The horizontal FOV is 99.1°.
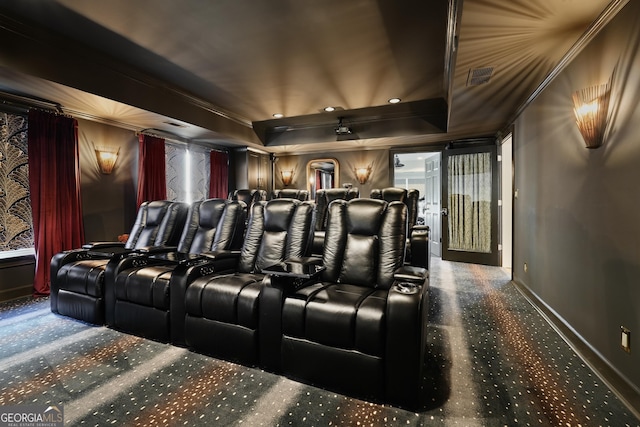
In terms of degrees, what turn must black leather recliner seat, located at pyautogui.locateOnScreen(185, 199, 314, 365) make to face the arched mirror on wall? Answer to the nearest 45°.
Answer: approximately 135° to its right

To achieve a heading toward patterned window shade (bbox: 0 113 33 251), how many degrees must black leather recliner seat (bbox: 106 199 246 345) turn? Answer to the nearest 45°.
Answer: approximately 90° to its right

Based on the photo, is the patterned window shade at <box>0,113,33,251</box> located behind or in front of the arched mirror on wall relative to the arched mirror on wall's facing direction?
in front

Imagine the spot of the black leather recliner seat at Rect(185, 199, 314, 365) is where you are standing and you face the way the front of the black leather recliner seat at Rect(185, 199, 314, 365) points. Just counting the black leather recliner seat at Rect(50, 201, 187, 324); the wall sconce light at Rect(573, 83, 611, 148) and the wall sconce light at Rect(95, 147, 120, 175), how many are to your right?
2

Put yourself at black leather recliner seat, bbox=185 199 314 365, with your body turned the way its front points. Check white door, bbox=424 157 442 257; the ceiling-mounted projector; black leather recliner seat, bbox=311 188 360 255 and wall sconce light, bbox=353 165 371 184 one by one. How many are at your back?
4

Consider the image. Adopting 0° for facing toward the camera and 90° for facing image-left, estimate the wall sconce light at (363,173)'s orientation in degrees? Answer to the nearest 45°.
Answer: approximately 0°

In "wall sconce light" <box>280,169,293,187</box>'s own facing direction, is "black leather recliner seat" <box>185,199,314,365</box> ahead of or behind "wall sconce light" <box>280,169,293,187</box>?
ahead

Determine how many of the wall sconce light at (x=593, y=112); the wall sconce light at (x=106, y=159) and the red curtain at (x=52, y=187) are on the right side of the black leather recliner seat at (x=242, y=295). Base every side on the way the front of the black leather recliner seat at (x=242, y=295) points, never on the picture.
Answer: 2

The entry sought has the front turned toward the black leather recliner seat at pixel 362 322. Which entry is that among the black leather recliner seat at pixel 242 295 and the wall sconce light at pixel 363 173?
the wall sconce light

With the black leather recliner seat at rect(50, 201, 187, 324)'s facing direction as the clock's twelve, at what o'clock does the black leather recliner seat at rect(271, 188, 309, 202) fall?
the black leather recliner seat at rect(271, 188, 309, 202) is roughly at 7 o'clock from the black leather recliner seat at rect(50, 201, 187, 324).

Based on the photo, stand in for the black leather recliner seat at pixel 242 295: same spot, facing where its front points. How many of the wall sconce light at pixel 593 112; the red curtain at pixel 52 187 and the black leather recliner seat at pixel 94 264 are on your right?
2

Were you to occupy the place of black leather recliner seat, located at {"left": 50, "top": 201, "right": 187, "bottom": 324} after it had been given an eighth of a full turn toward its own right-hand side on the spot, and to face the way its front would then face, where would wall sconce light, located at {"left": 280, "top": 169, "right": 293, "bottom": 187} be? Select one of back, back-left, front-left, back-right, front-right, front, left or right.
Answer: back-right

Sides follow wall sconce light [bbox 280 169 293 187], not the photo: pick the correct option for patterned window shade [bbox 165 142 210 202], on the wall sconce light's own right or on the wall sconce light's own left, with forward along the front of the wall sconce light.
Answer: on the wall sconce light's own right

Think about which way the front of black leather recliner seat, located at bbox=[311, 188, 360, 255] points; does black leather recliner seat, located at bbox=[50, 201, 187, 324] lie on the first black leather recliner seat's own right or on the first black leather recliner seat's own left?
on the first black leather recliner seat's own right

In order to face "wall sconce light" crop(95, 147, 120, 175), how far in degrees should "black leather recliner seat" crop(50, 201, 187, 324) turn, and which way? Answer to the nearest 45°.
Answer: approximately 135° to its right
